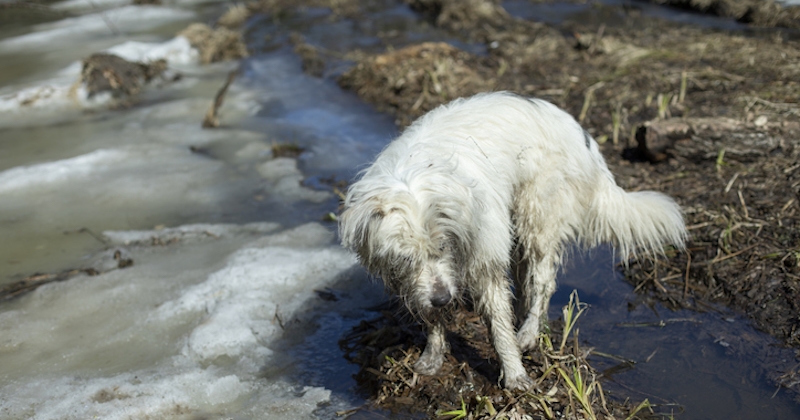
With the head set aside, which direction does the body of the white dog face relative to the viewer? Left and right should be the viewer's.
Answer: facing the viewer and to the left of the viewer
